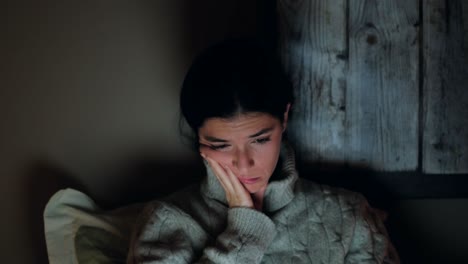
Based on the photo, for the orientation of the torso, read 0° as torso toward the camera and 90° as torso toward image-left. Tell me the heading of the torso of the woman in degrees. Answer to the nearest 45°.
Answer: approximately 0°
